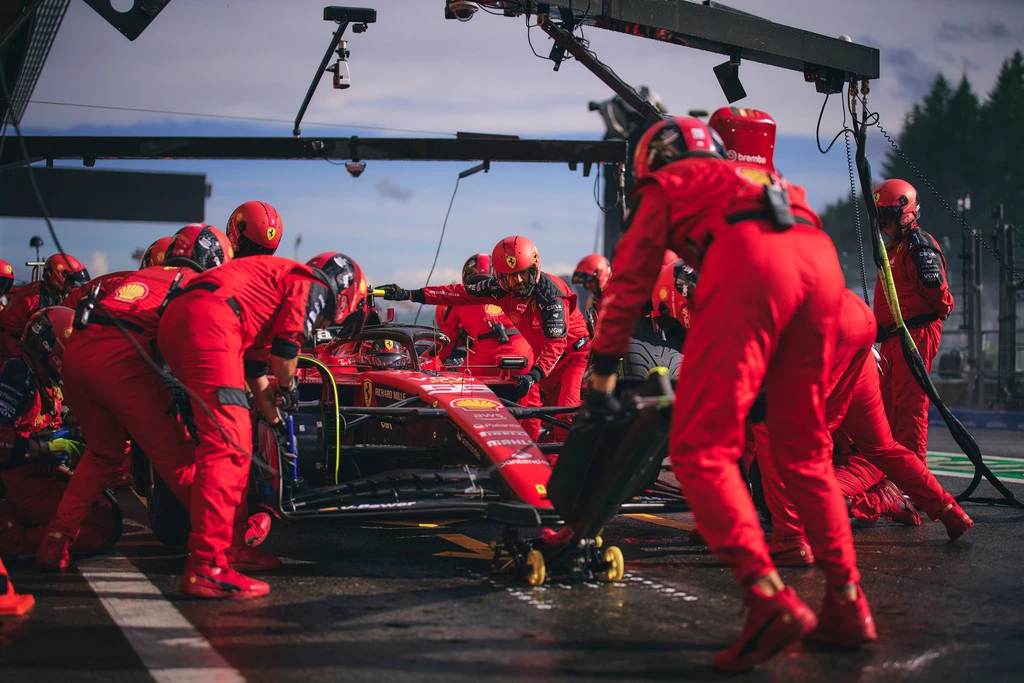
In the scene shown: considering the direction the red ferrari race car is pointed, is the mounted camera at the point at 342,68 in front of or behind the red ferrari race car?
behind

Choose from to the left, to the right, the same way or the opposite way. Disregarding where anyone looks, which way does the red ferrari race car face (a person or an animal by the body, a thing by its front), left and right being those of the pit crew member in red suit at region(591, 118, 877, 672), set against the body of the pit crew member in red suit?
the opposite way

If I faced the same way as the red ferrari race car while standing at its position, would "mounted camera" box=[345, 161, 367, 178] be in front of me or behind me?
behind

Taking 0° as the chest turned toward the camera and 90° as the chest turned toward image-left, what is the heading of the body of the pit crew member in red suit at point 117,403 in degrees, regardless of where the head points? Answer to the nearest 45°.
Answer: approximately 225°

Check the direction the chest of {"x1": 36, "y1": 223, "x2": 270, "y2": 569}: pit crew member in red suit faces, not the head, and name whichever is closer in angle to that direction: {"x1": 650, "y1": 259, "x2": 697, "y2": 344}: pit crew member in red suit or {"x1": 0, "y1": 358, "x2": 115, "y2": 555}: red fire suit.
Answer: the pit crew member in red suit

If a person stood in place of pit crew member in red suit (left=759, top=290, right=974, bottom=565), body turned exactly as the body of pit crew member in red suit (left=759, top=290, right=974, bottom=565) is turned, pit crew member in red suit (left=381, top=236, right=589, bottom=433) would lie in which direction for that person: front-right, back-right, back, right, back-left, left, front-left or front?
front-right

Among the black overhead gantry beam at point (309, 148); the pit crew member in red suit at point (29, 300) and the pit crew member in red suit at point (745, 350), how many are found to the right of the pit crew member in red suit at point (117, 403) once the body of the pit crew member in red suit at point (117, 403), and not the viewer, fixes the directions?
1

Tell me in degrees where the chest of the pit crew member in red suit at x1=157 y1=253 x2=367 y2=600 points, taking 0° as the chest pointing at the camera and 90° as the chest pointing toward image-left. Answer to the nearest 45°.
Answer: approximately 270°

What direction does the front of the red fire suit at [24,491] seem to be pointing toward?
to the viewer's right

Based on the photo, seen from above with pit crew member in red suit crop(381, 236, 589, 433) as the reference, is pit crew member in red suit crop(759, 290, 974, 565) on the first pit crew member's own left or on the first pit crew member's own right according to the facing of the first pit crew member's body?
on the first pit crew member's own left

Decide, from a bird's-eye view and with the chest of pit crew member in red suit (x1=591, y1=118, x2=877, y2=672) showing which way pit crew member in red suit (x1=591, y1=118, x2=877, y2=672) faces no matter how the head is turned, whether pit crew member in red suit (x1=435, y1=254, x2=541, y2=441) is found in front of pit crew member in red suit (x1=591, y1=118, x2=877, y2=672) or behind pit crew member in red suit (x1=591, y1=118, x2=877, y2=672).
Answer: in front

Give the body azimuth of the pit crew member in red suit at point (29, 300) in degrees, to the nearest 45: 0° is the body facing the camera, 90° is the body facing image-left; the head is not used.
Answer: approximately 270°

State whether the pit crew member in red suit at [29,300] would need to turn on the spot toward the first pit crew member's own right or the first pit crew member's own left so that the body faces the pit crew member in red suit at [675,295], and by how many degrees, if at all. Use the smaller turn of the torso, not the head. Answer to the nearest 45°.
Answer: approximately 45° to the first pit crew member's own right
